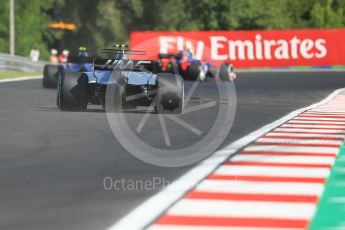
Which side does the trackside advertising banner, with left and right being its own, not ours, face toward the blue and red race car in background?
front

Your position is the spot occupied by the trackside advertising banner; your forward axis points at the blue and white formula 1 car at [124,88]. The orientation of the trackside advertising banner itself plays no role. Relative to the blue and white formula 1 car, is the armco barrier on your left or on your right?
right

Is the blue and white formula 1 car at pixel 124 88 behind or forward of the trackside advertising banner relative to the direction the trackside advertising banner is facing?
forward

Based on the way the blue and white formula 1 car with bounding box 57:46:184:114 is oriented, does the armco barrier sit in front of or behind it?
in front

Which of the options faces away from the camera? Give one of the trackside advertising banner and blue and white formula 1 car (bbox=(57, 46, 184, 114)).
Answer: the blue and white formula 1 car

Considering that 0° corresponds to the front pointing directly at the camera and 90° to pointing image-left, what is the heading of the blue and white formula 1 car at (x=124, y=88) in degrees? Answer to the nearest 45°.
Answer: approximately 180°

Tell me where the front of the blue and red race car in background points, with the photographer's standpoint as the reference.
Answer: facing away from the viewer and to the right of the viewer

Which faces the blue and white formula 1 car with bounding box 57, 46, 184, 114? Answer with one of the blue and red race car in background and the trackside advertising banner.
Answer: the trackside advertising banner

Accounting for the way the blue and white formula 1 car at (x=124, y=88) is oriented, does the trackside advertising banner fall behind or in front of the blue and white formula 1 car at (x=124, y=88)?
in front

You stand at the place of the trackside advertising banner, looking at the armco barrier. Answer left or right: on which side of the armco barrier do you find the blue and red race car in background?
left

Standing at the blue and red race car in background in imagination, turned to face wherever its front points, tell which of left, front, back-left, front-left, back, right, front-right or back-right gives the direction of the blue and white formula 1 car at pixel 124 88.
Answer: back-right

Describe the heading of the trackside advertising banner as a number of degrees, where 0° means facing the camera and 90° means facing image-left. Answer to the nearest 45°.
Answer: approximately 0°

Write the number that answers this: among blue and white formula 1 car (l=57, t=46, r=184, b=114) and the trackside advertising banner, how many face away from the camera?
1

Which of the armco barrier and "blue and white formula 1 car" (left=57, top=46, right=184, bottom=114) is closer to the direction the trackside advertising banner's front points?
the blue and white formula 1 car
